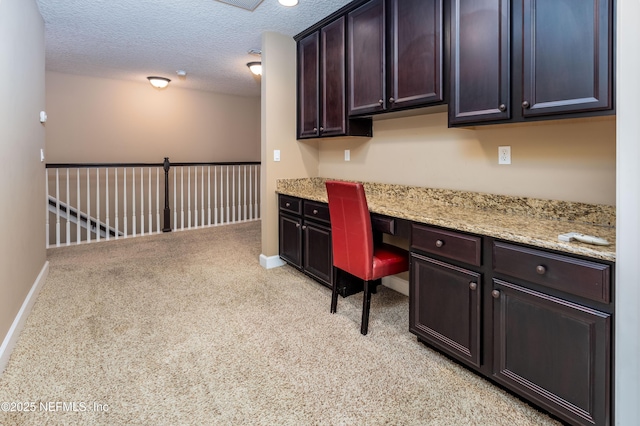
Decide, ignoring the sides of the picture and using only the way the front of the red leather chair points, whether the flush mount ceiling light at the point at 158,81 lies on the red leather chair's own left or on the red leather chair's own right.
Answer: on the red leather chair's own left

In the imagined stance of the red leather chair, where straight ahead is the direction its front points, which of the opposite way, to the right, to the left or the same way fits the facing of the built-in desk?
the opposite way

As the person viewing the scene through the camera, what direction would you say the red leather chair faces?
facing away from the viewer and to the right of the viewer

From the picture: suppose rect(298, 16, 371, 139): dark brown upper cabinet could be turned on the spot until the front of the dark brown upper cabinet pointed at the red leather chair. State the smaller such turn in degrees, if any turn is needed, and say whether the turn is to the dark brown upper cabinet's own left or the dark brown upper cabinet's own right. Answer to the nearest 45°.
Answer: approximately 45° to the dark brown upper cabinet's own left

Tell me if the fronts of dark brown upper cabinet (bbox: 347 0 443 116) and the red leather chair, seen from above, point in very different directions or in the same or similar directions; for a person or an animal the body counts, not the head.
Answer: very different directions

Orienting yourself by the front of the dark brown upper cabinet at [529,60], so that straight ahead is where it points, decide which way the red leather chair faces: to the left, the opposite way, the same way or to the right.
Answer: the opposite way
